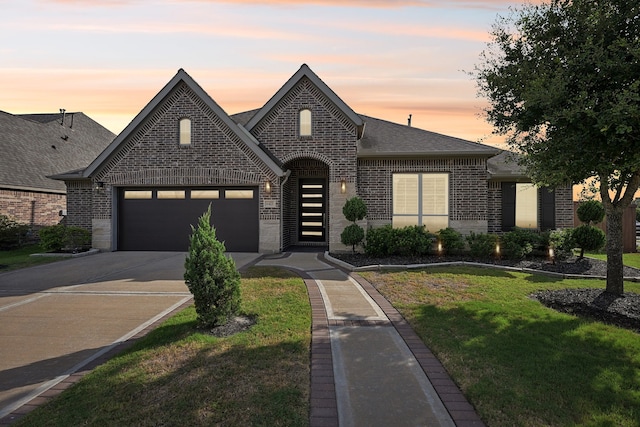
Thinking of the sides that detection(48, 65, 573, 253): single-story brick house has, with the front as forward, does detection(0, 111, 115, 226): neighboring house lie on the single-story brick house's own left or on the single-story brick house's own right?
on the single-story brick house's own right

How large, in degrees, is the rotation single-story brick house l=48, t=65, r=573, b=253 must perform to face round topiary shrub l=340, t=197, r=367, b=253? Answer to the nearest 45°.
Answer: approximately 45° to its left

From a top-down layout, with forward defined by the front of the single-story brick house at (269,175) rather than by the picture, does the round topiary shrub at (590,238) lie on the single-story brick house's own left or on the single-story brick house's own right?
on the single-story brick house's own left

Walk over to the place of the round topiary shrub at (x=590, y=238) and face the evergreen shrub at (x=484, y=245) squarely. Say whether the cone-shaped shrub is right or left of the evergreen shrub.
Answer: left

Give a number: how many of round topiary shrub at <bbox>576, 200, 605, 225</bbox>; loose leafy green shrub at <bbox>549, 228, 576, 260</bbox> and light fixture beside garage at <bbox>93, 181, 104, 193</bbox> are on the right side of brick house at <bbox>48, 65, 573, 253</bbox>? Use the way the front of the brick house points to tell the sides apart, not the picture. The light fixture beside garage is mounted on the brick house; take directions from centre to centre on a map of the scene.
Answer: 1

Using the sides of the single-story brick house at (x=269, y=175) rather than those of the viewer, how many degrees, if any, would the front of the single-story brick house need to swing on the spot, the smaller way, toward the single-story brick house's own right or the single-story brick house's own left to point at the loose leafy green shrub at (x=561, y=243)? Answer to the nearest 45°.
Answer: approximately 90° to the single-story brick house's own left

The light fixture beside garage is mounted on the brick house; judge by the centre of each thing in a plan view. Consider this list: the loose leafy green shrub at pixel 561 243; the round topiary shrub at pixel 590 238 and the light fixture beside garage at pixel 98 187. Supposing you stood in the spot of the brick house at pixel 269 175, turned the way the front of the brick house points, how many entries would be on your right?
1

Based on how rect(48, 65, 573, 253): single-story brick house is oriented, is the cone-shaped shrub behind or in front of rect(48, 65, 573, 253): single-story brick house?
in front

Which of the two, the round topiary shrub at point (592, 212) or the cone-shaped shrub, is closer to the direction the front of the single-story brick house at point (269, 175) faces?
the cone-shaped shrub

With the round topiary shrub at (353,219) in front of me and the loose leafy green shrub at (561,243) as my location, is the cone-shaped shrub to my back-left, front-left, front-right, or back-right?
front-left

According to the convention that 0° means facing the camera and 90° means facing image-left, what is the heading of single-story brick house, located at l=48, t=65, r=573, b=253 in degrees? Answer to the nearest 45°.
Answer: approximately 0°
